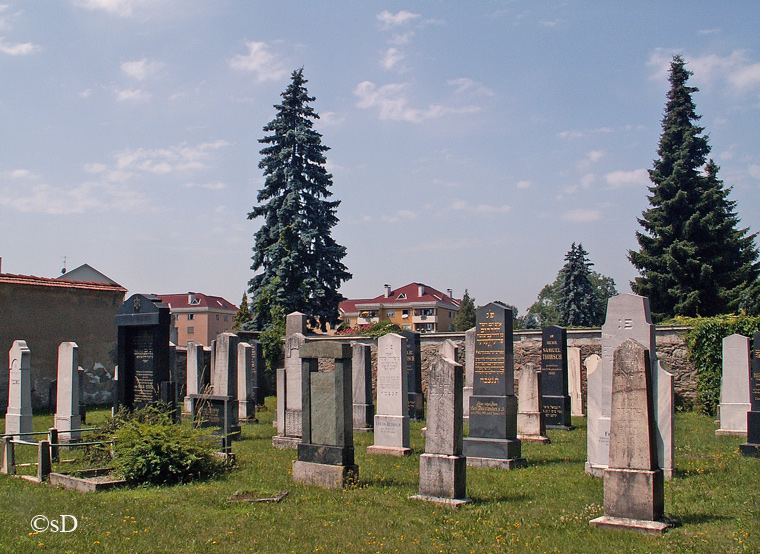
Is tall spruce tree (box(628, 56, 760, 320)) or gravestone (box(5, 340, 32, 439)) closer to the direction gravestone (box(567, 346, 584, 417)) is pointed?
the gravestone

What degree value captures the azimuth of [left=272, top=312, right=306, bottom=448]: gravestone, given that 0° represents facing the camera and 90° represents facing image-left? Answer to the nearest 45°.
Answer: approximately 0°

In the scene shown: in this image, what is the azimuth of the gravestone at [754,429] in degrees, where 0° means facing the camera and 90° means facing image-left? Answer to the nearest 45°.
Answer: approximately 0°

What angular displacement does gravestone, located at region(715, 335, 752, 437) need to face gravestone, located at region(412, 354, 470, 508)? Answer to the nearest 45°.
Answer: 0° — it already faces it

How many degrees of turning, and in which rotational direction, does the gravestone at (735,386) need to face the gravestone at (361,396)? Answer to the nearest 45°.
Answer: approximately 90° to its right

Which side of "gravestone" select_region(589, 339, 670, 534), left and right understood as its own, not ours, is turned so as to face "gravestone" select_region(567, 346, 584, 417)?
back

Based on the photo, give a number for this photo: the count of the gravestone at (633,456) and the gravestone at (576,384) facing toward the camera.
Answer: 2

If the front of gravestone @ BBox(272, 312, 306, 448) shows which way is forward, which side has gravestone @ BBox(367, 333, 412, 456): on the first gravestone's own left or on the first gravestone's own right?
on the first gravestone's own left

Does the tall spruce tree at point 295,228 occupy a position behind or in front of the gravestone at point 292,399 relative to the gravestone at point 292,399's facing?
behind
